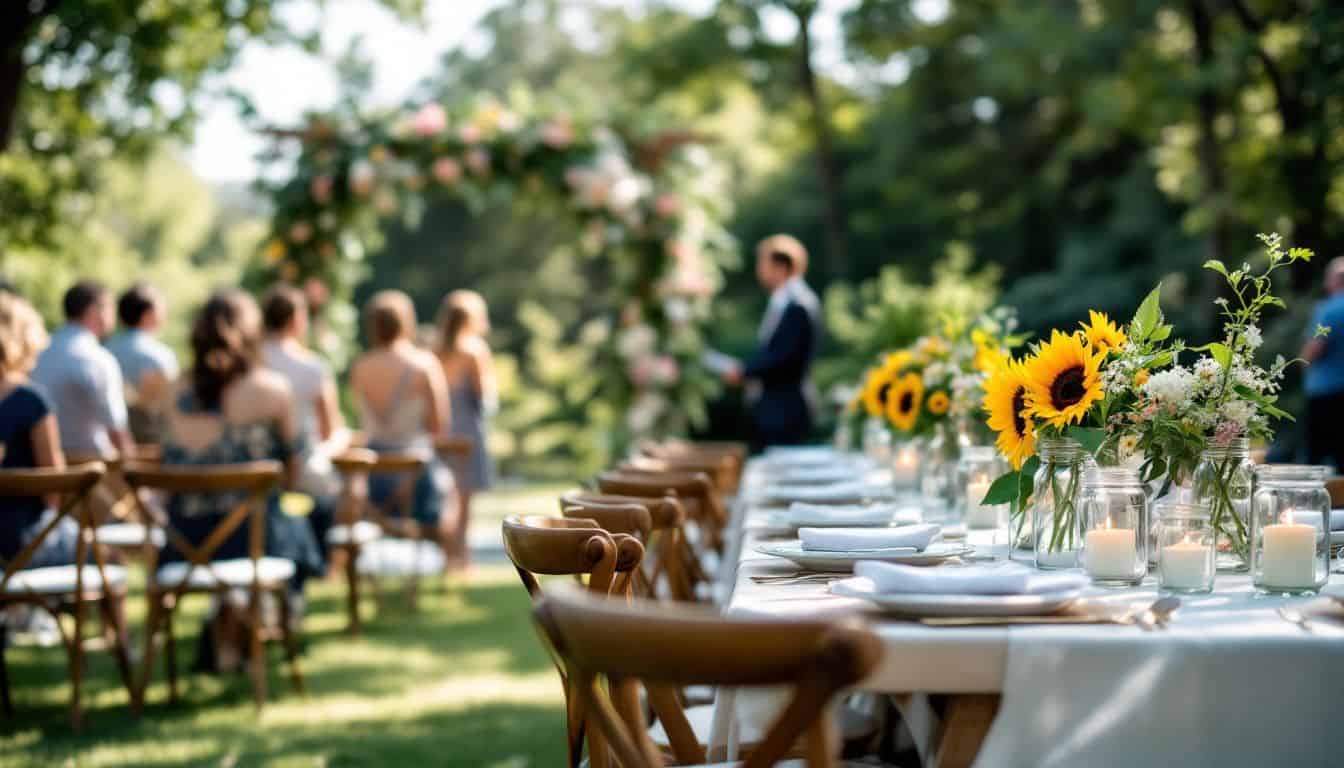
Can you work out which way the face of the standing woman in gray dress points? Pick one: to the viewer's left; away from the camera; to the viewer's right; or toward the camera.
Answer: away from the camera

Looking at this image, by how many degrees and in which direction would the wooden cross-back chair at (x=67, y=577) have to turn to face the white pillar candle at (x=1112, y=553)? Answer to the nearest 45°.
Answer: approximately 90° to its right

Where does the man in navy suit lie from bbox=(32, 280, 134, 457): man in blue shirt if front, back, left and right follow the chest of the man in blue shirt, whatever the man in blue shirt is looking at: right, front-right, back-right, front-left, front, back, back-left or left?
front-right

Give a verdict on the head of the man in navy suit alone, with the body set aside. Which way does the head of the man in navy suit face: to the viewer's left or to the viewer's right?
to the viewer's left

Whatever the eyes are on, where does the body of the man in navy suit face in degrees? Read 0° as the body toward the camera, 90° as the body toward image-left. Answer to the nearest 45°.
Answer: approximately 90°

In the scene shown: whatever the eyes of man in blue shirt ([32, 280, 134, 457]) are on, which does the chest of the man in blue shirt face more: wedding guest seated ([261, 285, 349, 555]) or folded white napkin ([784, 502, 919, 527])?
the wedding guest seated

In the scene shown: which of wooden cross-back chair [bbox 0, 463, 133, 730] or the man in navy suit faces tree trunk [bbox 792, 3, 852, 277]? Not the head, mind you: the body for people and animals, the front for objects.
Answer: the wooden cross-back chair

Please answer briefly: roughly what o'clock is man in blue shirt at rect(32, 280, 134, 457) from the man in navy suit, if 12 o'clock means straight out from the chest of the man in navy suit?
The man in blue shirt is roughly at 11 o'clock from the man in navy suit.

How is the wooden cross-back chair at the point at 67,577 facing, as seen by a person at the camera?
facing away from the viewer and to the right of the viewer

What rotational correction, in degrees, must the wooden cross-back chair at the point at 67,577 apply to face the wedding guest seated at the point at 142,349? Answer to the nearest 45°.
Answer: approximately 45° to its left

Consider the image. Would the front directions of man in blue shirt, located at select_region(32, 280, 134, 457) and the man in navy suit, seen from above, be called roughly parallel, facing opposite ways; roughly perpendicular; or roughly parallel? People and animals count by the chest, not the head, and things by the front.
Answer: roughly perpendicular

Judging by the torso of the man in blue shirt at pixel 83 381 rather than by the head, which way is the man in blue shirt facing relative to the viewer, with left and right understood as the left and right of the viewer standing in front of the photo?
facing away from the viewer and to the right of the viewer

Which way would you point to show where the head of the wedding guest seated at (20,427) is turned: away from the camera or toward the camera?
away from the camera

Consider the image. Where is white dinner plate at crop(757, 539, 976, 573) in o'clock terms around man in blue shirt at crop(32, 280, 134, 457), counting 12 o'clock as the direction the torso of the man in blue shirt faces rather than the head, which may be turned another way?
The white dinner plate is roughly at 4 o'clock from the man in blue shirt.

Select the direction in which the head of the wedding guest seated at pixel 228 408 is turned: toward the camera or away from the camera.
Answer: away from the camera

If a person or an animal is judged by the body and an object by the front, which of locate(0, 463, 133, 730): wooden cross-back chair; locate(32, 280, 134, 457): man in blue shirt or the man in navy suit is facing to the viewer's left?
the man in navy suit
